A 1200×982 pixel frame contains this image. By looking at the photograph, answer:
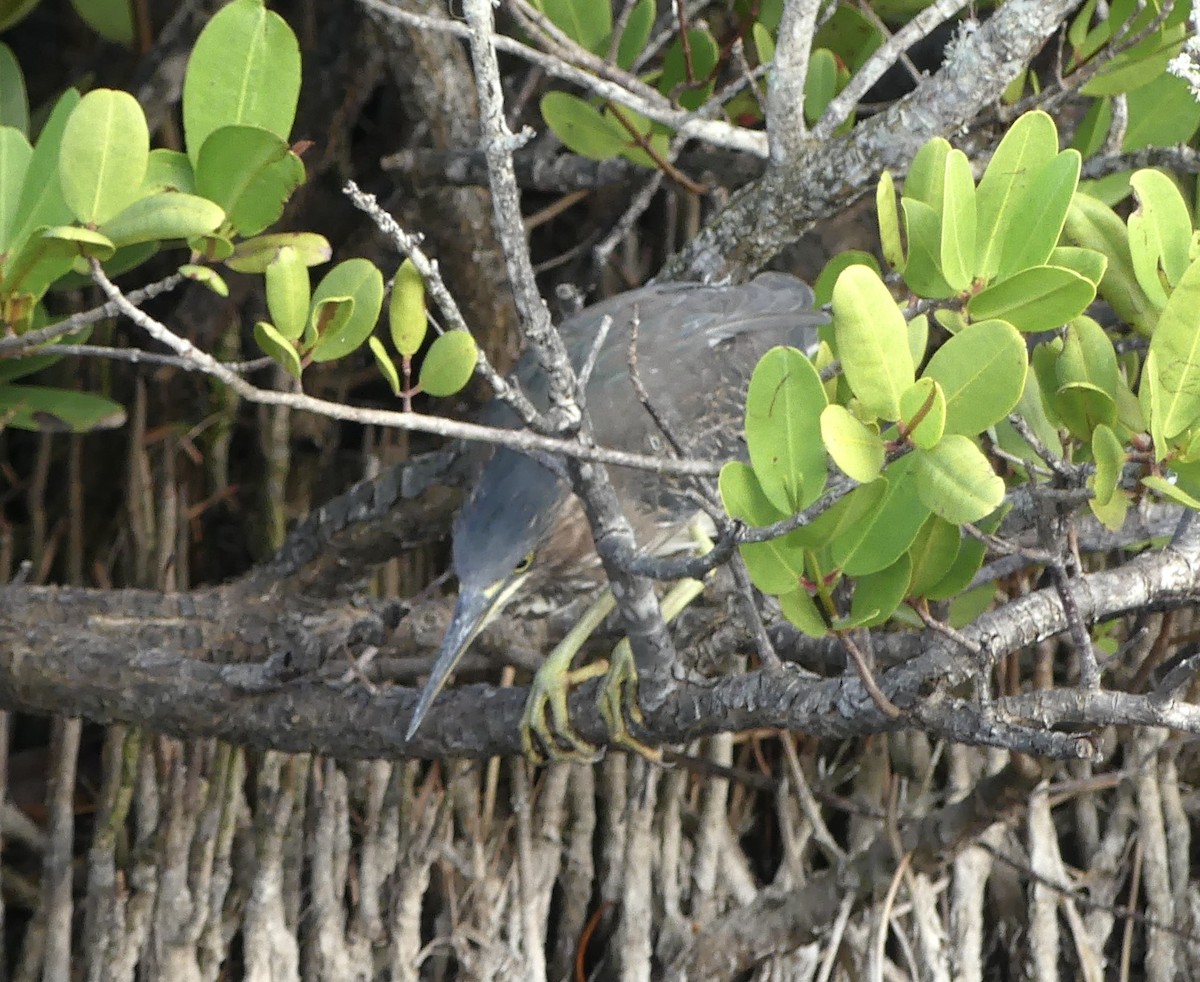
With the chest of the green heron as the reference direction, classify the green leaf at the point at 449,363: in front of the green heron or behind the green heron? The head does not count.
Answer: in front

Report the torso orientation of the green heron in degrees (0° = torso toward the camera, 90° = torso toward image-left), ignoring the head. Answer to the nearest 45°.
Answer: approximately 45°

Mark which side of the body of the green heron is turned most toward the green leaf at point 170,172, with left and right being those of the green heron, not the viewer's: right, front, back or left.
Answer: front

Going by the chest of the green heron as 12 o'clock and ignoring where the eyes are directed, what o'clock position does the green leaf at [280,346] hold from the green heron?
The green leaf is roughly at 11 o'clock from the green heron.

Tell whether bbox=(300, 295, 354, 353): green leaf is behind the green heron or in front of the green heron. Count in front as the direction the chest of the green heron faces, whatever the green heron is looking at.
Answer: in front

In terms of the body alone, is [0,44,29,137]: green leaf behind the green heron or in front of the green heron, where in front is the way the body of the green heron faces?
in front

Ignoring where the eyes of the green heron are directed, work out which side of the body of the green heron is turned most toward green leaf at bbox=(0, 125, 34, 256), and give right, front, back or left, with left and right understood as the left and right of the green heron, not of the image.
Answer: front

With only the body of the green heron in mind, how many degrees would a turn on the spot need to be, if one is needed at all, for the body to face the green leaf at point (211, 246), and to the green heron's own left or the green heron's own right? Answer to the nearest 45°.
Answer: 0° — it already faces it
